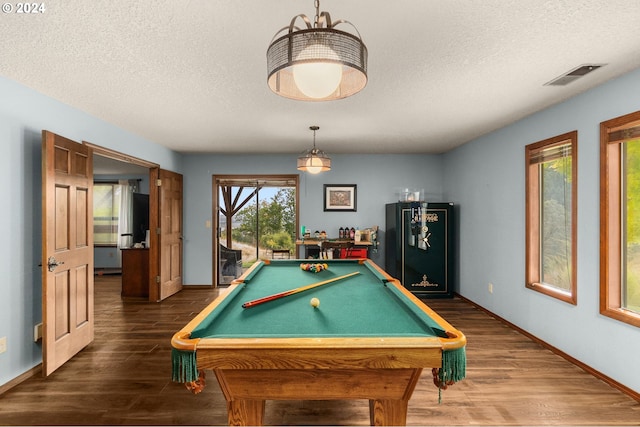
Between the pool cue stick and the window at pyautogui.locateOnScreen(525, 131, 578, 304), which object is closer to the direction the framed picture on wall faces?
the pool cue stick

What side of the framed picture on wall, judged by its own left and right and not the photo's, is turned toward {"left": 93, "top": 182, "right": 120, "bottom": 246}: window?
right

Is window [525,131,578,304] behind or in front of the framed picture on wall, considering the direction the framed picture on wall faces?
in front

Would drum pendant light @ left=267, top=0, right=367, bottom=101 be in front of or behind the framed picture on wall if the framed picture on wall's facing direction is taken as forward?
in front

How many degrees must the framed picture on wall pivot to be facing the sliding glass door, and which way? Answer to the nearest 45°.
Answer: approximately 135° to its right

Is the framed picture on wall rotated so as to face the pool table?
yes

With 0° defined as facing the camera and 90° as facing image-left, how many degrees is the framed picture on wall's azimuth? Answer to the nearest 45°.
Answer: approximately 0°

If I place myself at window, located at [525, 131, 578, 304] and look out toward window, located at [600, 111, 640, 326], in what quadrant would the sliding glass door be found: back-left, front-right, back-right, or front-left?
back-right

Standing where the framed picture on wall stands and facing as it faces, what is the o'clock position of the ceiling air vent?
The ceiling air vent is roughly at 11 o'clock from the framed picture on wall.

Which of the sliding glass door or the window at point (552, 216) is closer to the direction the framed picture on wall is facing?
the window

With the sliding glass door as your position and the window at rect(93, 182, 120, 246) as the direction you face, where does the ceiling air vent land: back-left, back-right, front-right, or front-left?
back-left

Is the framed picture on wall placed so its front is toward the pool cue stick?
yes

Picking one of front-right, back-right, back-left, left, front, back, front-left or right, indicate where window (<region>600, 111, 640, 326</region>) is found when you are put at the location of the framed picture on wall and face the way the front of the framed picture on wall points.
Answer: front-left
